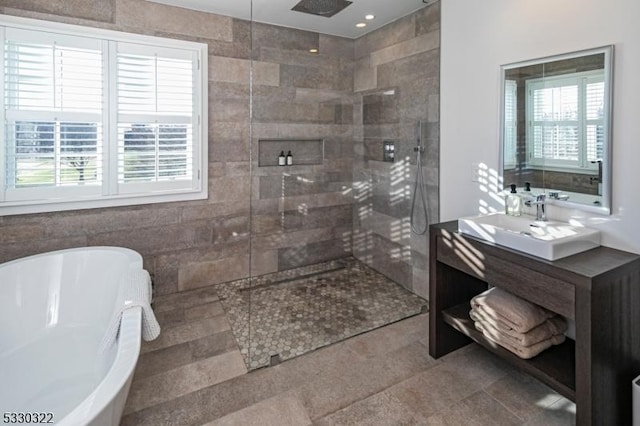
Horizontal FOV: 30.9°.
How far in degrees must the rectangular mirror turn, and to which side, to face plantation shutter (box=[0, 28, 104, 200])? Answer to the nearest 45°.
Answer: approximately 45° to its right

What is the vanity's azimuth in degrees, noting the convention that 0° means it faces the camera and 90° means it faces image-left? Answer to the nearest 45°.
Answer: approximately 45°
